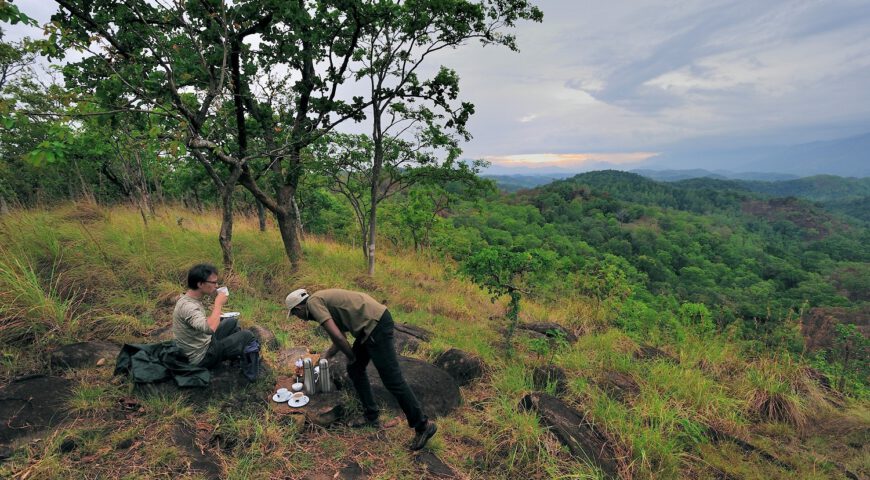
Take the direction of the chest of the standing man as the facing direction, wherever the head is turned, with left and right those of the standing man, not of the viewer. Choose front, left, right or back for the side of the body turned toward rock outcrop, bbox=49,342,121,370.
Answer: front

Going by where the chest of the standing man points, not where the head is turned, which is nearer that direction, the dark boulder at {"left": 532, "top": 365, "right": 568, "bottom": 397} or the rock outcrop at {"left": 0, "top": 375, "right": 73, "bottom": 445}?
the rock outcrop

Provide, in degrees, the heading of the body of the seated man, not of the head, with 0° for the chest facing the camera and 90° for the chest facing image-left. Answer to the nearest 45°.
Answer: approximately 270°

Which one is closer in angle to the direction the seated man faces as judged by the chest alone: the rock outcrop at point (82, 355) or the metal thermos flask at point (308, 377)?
the metal thermos flask

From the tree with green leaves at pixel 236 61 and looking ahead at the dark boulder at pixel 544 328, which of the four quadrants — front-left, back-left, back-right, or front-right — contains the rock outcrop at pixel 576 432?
front-right

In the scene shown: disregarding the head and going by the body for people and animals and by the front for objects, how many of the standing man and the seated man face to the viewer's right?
1

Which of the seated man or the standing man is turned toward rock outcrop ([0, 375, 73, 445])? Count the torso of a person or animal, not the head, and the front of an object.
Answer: the standing man

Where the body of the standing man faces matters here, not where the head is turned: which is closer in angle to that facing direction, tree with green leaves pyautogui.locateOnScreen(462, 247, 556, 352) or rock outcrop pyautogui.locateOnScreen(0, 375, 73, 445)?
the rock outcrop

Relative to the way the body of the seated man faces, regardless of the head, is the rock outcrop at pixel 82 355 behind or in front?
behind

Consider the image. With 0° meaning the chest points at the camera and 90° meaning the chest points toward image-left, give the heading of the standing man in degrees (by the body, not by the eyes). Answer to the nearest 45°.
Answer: approximately 90°

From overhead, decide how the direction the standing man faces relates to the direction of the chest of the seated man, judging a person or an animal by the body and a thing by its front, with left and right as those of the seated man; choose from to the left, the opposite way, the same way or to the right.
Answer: the opposite way

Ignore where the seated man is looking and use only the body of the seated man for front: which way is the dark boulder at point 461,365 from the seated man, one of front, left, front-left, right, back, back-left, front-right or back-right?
front

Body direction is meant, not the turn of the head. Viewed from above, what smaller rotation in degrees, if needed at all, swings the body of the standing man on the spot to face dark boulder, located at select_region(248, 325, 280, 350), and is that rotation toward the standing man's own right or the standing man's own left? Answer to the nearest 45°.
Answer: approximately 45° to the standing man's own right

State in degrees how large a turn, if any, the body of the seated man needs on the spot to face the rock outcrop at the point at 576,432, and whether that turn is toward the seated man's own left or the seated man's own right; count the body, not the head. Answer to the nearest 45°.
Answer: approximately 45° to the seated man's own right

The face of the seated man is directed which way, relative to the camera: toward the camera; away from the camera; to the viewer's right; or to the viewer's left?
to the viewer's right
